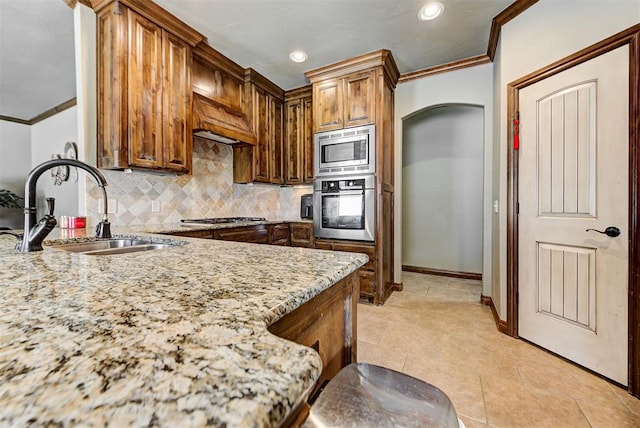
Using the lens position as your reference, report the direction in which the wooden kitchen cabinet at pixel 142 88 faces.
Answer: facing the viewer and to the right of the viewer

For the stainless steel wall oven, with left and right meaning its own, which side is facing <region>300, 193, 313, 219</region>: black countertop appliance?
right

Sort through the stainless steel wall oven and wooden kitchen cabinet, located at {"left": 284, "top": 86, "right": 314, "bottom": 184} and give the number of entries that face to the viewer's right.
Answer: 0

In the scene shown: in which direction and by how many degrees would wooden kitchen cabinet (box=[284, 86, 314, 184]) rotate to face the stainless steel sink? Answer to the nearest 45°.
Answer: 0° — it already faces it

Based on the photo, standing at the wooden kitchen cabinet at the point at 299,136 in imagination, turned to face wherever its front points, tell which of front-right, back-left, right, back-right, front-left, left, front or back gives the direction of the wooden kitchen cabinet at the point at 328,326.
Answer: front-left

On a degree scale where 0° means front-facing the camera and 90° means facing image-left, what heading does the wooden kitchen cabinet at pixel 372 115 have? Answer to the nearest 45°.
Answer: approximately 45°

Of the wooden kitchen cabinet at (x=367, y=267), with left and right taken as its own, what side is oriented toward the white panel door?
left

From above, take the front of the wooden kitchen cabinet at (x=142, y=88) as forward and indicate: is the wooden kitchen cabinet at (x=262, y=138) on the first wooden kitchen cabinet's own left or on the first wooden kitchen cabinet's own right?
on the first wooden kitchen cabinet's own left

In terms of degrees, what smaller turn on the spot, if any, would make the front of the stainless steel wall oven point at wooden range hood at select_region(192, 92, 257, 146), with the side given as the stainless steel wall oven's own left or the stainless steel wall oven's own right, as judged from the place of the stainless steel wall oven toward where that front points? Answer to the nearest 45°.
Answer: approximately 45° to the stainless steel wall oven's own right

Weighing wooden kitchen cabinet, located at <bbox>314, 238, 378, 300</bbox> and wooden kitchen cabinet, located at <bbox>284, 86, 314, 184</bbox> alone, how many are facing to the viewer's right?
0
